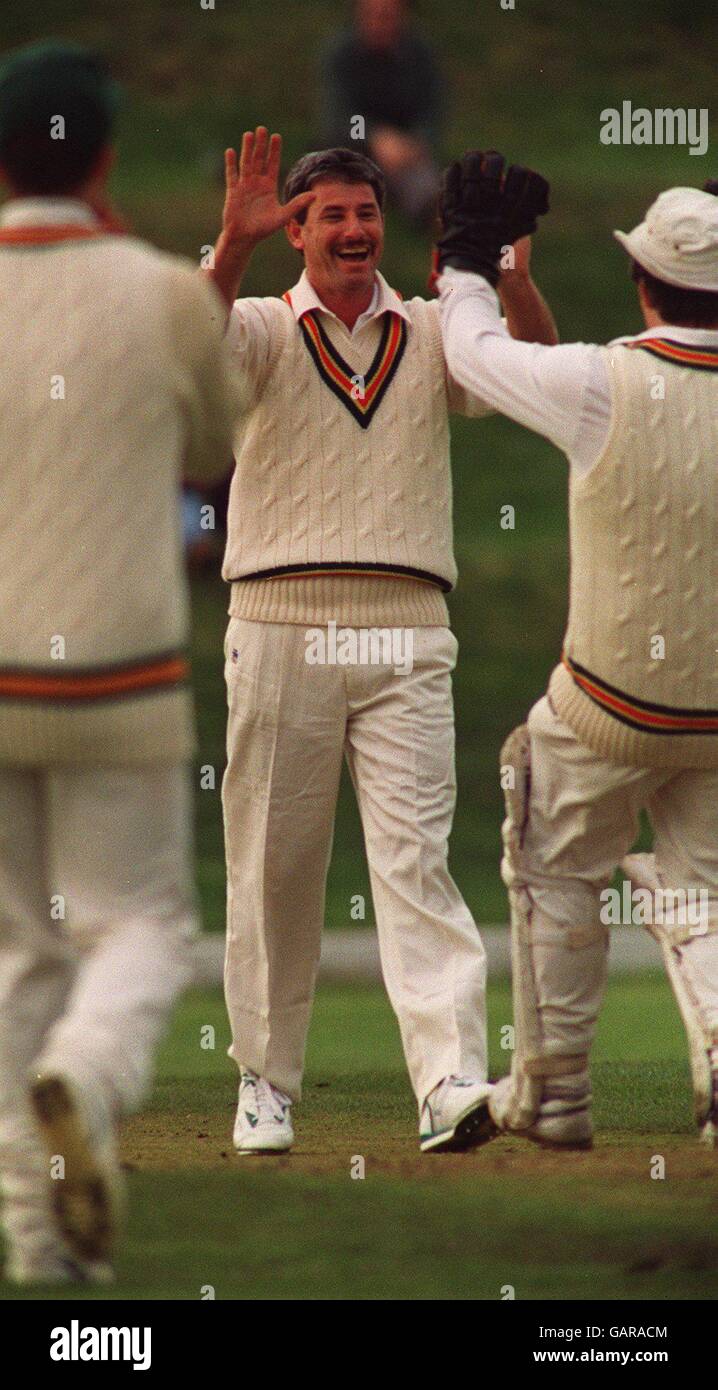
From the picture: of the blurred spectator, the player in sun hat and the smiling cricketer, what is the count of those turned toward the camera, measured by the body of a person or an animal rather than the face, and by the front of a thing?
2

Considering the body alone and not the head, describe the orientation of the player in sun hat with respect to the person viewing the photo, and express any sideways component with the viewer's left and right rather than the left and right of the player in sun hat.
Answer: facing away from the viewer and to the left of the viewer

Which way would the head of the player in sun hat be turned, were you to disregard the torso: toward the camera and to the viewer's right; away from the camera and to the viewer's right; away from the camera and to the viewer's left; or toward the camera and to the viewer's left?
away from the camera and to the viewer's left

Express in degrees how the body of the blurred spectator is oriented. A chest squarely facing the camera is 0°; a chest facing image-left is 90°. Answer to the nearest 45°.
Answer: approximately 0°

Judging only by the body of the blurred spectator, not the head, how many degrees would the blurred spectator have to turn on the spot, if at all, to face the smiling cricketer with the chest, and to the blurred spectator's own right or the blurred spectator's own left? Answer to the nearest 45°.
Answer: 0° — they already face them

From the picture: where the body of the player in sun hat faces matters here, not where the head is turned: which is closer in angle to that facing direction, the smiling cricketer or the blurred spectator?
the smiling cricketer

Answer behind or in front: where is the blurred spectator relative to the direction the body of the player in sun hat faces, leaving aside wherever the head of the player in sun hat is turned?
in front

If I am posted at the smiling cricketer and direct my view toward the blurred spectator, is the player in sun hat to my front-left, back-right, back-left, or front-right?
back-right

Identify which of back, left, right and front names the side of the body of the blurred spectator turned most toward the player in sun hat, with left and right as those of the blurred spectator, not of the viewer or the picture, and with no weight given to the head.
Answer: front

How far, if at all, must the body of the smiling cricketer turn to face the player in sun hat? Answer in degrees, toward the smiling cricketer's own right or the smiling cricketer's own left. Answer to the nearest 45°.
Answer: approximately 45° to the smiling cricketer's own left

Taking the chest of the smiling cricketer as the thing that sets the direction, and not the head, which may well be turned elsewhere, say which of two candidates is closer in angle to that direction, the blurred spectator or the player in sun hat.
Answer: the player in sun hat

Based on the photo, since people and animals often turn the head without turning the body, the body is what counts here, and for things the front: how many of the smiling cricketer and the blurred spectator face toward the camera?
2

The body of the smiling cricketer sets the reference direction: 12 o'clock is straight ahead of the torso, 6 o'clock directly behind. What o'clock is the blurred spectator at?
The blurred spectator is roughly at 6 o'clock from the smiling cricketer.
